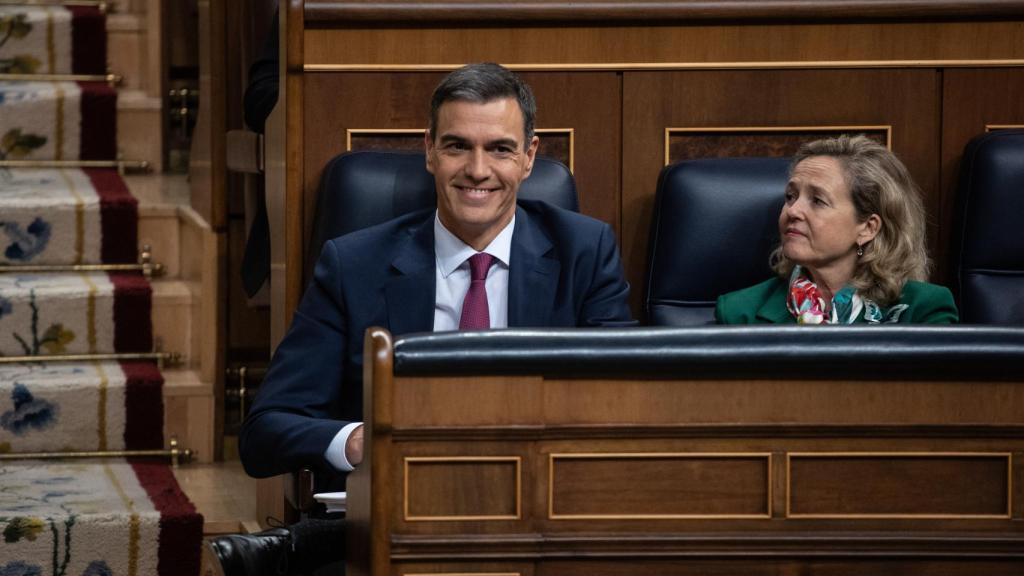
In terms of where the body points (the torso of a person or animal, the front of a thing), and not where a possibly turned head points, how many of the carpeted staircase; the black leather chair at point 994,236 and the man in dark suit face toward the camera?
3

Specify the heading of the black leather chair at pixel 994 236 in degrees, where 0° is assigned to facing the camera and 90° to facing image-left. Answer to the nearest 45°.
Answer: approximately 0°

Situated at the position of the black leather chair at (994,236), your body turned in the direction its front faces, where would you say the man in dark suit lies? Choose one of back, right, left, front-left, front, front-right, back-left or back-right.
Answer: front-right

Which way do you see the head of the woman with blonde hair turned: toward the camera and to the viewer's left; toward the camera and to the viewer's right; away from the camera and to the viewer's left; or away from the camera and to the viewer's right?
toward the camera and to the viewer's left

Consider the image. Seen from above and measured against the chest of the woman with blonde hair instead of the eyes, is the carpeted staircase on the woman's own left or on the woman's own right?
on the woman's own right
